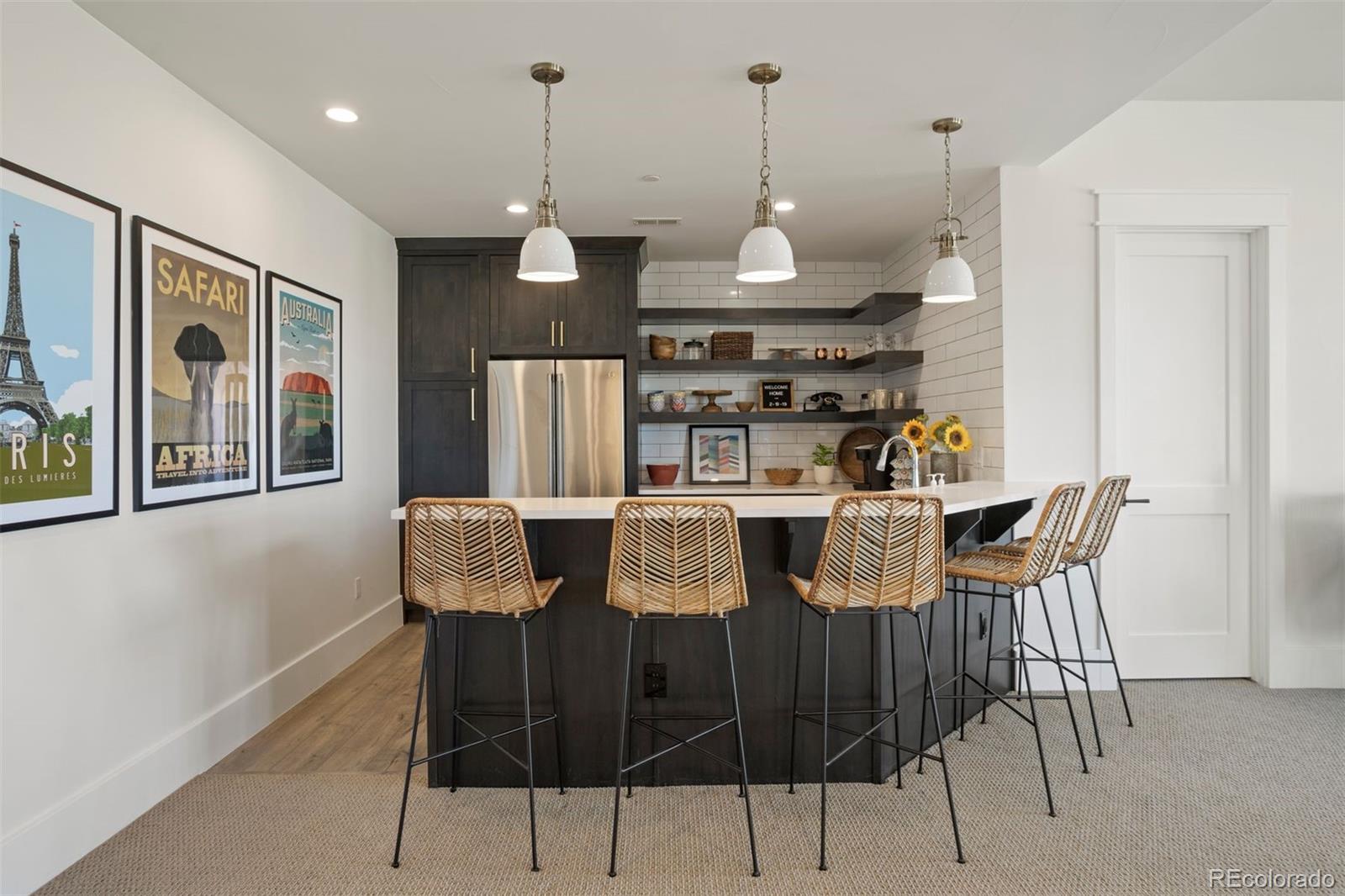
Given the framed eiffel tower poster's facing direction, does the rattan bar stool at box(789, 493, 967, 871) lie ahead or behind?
ahead

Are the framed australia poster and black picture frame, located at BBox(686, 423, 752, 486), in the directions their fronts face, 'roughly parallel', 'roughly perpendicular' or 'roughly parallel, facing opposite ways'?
roughly perpendicular

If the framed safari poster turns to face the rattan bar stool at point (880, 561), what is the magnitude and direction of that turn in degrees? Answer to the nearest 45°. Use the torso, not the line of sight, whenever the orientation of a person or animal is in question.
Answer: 0° — it already faces it

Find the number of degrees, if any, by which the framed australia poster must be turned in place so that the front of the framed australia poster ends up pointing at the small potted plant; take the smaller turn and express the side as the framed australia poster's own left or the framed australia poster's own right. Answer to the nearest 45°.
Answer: approximately 45° to the framed australia poster's own left

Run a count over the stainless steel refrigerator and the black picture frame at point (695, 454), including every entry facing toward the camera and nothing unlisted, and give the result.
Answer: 2

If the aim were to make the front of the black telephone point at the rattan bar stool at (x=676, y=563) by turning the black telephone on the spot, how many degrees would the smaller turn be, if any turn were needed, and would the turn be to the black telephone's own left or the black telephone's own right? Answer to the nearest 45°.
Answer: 0° — it already faces it

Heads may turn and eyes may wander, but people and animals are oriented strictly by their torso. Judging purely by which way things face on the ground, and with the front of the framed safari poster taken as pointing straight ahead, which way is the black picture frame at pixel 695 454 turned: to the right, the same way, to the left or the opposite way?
to the right

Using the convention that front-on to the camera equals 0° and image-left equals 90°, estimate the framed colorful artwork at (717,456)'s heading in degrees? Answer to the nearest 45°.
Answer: approximately 0°

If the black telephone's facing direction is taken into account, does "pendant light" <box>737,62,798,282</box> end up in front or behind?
in front

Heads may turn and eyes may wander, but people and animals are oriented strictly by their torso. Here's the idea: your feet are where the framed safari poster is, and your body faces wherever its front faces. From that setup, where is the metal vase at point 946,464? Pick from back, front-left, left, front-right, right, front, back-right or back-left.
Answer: front-left
